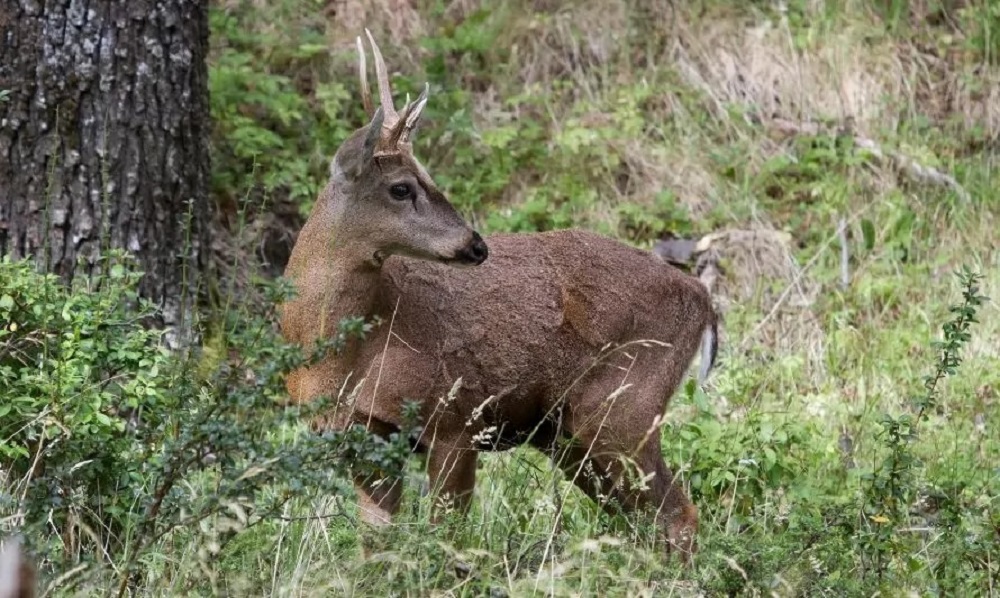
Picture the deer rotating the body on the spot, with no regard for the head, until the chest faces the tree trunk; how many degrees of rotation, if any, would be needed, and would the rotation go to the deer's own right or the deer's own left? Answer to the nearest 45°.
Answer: approximately 45° to the deer's own right

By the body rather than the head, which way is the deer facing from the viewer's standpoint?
to the viewer's left

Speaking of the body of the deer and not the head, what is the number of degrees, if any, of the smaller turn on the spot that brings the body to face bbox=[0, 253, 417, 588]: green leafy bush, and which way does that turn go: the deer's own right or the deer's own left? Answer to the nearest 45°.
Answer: approximately 45° to the deer's own left

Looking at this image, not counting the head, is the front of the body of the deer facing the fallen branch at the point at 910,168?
no

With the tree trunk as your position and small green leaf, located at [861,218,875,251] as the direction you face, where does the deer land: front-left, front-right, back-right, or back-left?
front-right

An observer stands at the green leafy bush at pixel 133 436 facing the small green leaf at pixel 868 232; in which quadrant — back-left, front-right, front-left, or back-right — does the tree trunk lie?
front-left

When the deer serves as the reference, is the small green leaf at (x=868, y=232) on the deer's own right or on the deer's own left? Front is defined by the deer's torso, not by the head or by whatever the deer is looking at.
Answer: on the deer's own right

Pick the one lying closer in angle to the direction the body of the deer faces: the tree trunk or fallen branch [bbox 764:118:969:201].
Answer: the tree trunk
